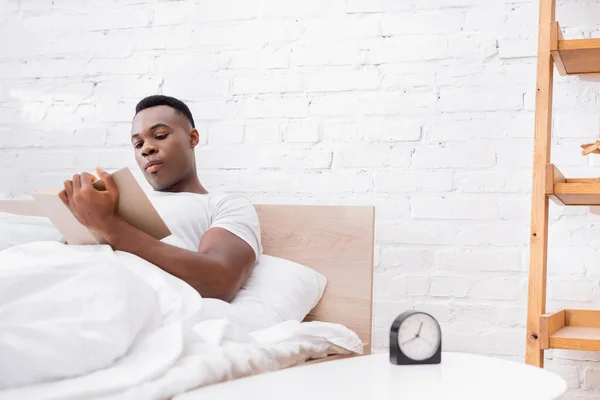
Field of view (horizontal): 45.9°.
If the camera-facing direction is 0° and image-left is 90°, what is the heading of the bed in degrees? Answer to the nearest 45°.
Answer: approximately 45°

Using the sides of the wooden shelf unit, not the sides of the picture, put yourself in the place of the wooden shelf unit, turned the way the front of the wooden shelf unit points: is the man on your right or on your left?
on your right

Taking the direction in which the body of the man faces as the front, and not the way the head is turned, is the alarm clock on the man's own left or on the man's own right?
on the man's own left

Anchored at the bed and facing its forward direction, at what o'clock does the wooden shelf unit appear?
The wooden shelf unit is roughly at 7 o'clock from the bed.

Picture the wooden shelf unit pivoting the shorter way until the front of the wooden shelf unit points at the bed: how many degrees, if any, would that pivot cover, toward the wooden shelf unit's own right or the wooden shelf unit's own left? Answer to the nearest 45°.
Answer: approximately 45° to the wooden shelf unit's own right

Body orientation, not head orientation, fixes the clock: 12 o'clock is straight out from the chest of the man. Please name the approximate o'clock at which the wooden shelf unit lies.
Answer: The wooden shelf unit is roughly at 8 o'clock from the man.

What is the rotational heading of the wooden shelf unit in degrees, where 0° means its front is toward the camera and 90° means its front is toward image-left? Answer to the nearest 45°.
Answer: approximately 0°
